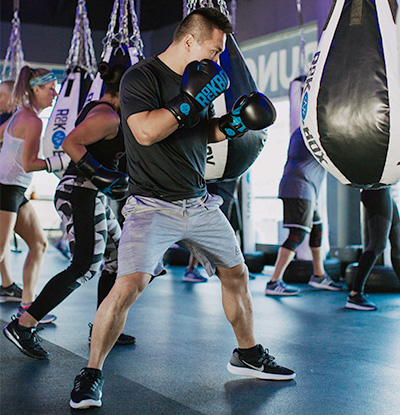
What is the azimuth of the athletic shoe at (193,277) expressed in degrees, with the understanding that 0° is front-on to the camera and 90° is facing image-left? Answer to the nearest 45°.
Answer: approximately 270°

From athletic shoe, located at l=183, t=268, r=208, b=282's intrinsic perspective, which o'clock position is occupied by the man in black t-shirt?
The man in black t-shirt is roughly at 3 o'clock from the athletic shoe.

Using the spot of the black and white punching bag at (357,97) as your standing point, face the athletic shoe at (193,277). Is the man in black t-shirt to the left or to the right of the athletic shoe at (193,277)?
left

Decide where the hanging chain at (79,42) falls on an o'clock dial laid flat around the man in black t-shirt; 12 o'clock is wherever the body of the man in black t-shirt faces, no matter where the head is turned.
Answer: The hanging chain is roughly at 7 o'clock from the man in black t-shirt.

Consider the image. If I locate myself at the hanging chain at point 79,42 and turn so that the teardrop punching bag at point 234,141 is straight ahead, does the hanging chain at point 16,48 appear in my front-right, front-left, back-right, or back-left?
back-right

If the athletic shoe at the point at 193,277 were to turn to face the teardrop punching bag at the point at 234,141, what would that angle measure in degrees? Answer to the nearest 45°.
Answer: approximately 90° to its right

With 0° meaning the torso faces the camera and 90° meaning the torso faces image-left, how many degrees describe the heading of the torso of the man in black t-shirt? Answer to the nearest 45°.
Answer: approximately 315°

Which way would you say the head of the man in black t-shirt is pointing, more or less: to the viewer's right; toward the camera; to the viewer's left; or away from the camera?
to the viewer's right

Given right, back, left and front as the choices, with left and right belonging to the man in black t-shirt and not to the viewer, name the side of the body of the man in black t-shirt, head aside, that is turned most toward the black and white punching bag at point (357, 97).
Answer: front

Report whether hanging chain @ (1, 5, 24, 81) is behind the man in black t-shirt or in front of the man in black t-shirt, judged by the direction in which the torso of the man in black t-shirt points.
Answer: behind
